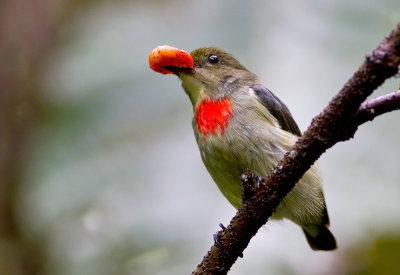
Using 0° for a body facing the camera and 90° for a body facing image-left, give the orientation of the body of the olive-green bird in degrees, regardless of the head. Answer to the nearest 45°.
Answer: approximately 45°
